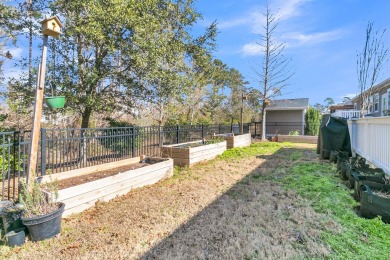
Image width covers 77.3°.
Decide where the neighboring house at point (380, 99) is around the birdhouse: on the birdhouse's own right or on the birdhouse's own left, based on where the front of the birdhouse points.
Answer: on the birdhouse's own left

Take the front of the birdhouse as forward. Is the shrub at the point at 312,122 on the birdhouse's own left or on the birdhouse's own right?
on the birdhouse's own left

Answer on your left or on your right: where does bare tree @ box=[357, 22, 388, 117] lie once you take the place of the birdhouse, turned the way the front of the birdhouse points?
on your left

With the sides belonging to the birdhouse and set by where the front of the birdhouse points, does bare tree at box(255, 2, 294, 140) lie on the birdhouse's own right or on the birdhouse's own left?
on the birdhouse's own left

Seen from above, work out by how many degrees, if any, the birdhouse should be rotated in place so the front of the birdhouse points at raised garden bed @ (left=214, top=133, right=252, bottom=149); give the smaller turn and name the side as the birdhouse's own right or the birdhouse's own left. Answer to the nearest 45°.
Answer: approximately 90° to the birdhouse's own left

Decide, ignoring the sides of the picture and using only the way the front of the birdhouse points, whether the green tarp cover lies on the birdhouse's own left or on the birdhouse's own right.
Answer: on the birdhouse's own left

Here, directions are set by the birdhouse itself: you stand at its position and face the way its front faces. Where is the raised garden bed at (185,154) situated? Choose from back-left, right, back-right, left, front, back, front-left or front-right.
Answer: left

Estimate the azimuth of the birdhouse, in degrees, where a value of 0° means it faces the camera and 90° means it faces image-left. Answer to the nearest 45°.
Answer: approximately 315°
